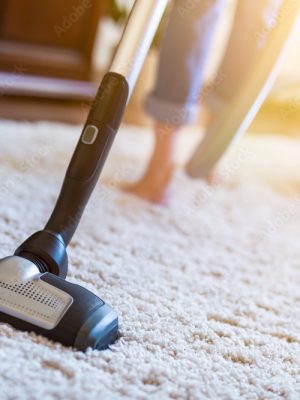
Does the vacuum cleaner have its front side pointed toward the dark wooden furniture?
no
